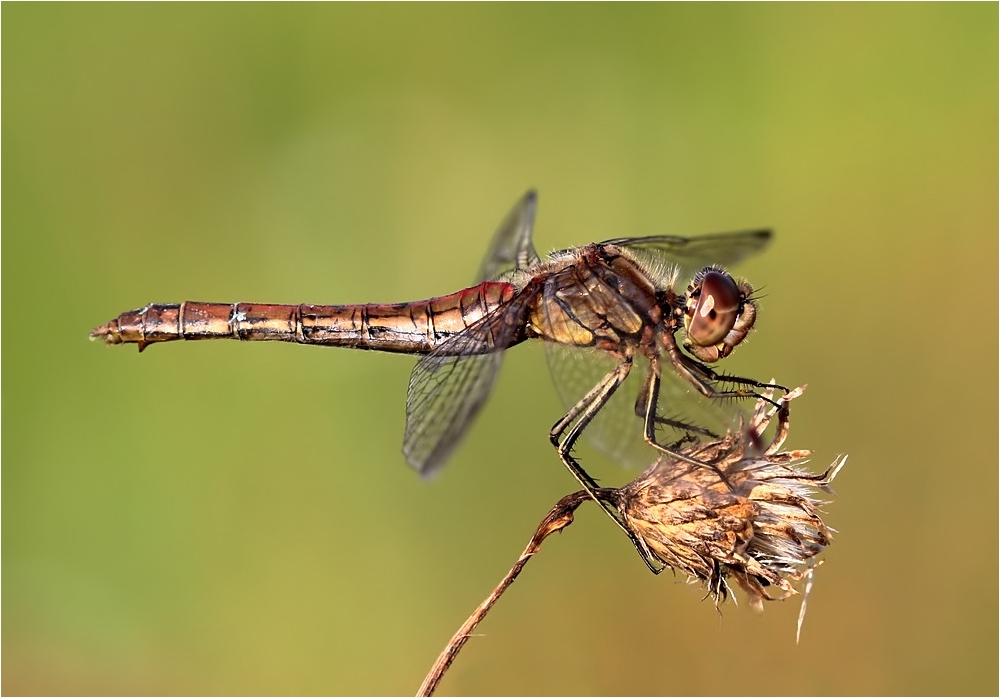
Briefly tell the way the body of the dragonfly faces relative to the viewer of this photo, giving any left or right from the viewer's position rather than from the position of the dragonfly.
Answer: facing to the right of the viewer
